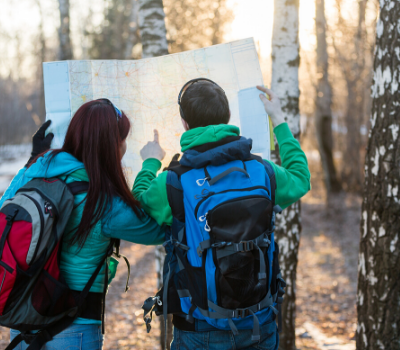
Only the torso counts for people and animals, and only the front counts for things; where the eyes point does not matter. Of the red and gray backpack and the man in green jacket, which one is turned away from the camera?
the man in green jacket

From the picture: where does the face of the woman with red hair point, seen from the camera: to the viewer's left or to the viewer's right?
to the viewer's right

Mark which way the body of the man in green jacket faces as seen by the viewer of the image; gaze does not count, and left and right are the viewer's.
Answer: facing away from the viewer

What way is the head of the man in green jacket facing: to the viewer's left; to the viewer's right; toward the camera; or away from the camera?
away from the camera

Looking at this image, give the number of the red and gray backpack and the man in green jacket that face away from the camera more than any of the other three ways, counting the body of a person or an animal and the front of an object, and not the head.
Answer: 1

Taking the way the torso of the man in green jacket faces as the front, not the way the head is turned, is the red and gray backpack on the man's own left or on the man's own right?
on the man's own left

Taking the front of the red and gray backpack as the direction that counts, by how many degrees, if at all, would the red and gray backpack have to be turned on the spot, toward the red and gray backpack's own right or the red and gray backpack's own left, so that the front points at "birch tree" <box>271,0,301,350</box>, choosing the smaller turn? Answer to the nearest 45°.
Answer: approximately 180°

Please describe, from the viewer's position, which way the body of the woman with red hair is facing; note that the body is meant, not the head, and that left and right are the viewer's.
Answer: facing away from the viewer and to the right of the viewer

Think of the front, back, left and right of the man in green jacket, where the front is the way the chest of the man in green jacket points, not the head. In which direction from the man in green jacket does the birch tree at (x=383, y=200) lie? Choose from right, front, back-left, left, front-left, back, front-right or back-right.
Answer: front-right

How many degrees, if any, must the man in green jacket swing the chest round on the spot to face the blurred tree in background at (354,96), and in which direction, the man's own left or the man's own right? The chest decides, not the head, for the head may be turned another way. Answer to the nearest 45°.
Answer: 0° — they already face it

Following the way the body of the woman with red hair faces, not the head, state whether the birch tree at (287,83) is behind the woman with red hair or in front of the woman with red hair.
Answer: in front
